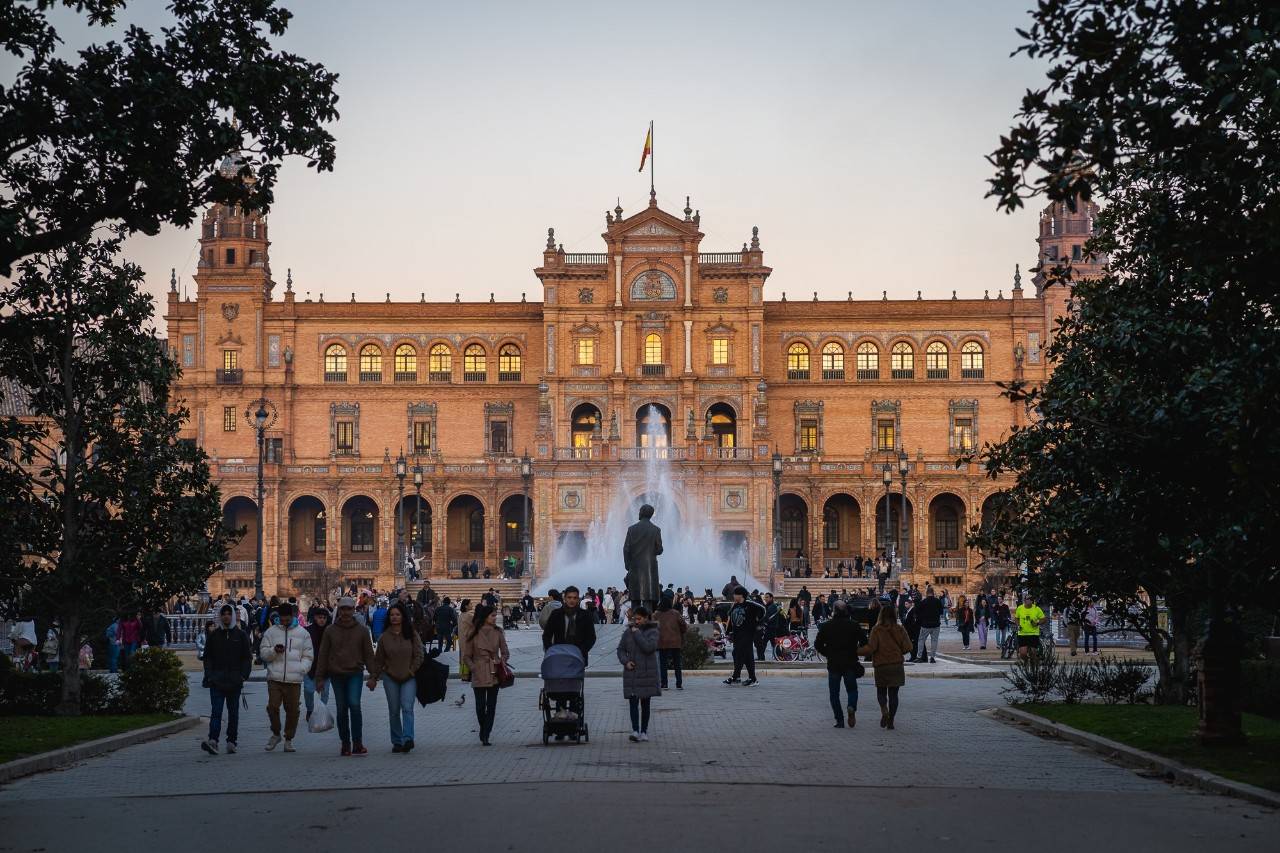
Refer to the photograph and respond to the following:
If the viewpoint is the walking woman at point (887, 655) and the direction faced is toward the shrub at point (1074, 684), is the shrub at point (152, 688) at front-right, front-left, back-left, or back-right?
back-left

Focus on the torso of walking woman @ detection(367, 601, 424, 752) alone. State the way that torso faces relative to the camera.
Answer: toward the camera

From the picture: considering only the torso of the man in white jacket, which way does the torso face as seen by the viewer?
toward the camera

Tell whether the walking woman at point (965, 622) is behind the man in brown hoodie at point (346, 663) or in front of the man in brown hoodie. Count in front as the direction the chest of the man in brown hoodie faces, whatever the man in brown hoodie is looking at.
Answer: behind

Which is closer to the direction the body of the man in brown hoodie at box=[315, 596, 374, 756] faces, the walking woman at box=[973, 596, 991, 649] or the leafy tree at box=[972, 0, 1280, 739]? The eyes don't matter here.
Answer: the leafy tree

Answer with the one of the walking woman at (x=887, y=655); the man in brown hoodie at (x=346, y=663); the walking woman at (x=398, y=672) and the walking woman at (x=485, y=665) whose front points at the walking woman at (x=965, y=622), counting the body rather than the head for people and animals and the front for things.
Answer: the walking woman at (x=887, y=655)

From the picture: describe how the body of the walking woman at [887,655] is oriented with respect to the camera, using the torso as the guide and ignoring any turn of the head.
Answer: away from the camera

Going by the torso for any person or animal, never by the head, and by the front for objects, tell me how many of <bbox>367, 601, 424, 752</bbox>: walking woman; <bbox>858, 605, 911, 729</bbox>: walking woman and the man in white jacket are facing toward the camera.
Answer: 2

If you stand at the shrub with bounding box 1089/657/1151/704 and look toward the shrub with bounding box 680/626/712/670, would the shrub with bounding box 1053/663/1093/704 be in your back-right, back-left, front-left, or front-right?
front-left

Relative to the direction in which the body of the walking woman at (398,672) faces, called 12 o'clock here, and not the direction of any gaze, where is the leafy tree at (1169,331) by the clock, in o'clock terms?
The leafy tree is roughly at 10 o'clock from the walking woman.

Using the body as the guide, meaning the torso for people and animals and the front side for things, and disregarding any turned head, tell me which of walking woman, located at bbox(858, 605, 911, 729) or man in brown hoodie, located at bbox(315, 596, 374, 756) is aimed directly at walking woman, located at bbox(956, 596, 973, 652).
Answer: walking woman, located at bbox(858, 605, 911, 729)

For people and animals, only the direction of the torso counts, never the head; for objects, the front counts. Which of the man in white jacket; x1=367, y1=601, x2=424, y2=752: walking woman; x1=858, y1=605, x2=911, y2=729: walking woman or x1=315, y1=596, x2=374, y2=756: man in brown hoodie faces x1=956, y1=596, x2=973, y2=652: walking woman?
x1=858, y1=605, x2=911, y2=729: walking woman

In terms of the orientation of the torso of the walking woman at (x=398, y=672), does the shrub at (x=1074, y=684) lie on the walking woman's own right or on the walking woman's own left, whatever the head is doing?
on the walking woman's own left

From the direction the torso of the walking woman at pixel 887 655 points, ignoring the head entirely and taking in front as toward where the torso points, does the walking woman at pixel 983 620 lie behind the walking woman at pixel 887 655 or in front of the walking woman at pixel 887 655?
in front

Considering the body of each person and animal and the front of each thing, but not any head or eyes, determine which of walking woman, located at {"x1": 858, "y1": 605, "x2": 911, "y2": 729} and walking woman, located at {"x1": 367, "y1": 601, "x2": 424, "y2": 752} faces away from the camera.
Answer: walking woman, located at {"x1": 858, "y1": 605, "x2": 911, "y2": 729}
